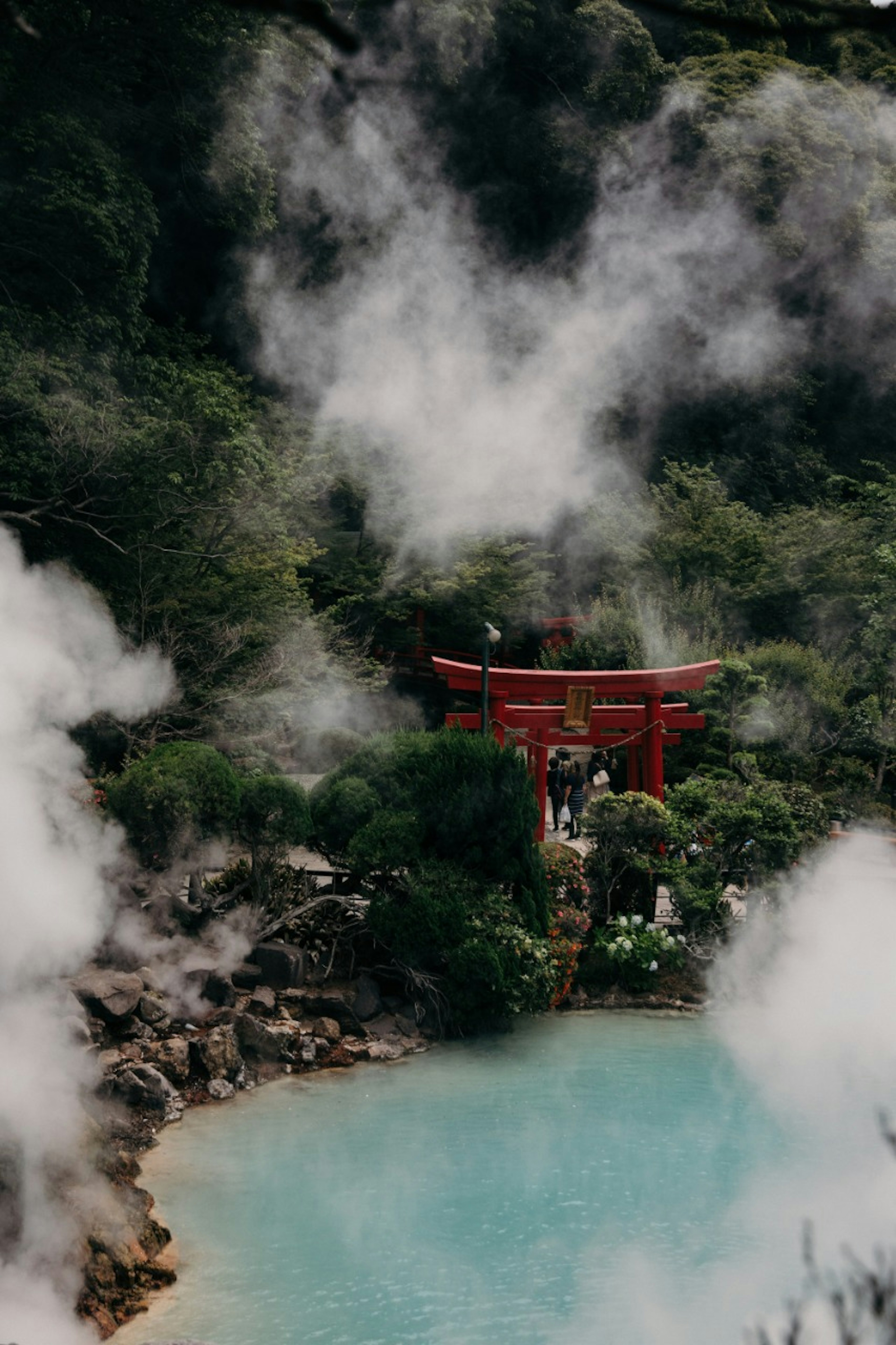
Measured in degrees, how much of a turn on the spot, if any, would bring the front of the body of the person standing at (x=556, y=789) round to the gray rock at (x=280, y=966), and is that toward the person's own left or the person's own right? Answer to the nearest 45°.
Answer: approximately 180°

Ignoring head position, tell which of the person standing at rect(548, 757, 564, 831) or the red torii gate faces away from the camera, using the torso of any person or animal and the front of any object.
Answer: the person standing

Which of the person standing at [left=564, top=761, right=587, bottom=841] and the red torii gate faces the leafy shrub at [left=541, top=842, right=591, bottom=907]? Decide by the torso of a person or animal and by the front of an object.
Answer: the red torii gate

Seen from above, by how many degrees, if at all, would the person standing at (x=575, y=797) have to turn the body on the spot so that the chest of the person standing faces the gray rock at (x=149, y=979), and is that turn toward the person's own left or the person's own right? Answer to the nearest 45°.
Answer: approximately 135° to the person's own left

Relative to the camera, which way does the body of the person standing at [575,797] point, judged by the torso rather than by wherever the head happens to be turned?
away from the camera

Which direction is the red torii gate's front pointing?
toward the camera

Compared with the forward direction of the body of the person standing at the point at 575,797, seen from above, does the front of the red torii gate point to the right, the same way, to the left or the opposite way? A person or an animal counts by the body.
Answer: the opposite way

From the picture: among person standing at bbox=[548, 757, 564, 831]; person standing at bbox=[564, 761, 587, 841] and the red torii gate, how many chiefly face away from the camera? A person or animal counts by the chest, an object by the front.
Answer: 2

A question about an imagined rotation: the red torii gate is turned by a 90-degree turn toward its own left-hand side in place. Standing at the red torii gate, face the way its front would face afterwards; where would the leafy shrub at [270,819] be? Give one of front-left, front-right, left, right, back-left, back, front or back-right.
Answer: back-right

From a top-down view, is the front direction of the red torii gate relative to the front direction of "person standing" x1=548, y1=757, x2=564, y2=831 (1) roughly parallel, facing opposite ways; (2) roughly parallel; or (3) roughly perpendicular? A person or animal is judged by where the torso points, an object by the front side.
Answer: roughly parallel, facing opposite ways

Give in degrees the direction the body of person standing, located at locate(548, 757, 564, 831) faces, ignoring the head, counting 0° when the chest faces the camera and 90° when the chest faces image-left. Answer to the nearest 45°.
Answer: approximately 180°
